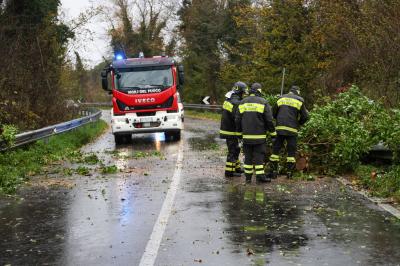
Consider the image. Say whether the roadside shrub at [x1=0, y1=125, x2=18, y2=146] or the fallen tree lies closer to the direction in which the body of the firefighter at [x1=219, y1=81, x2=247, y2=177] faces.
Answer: the fallen tree

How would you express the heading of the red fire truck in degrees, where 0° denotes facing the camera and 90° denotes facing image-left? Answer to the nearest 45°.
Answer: approximately 0°

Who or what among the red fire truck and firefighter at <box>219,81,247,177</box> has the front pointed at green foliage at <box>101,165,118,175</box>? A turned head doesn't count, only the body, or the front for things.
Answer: the red fire truck

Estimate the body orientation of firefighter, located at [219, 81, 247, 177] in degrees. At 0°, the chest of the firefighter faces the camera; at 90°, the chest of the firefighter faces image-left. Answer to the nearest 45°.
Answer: approximately 225°

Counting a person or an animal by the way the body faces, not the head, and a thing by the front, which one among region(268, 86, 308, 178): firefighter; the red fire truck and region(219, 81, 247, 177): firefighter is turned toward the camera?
the red fire truck

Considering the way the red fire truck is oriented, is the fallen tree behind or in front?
in front

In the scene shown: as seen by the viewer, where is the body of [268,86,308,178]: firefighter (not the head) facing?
away from the camera

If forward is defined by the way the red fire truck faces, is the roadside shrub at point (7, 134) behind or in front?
in front

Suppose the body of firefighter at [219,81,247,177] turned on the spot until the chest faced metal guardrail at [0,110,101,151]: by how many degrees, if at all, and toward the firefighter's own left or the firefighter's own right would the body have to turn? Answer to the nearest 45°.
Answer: approximately 90° to the firefighter's own left

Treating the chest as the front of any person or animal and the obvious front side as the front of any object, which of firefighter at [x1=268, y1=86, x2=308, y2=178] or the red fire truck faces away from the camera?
the firefighter

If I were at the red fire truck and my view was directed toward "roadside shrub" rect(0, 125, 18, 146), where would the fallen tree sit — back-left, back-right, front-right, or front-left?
front-left

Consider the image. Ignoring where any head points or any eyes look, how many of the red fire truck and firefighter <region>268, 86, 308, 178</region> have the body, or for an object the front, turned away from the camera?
1

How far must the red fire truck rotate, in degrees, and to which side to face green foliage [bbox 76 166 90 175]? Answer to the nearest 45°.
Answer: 0° — it already faces it
